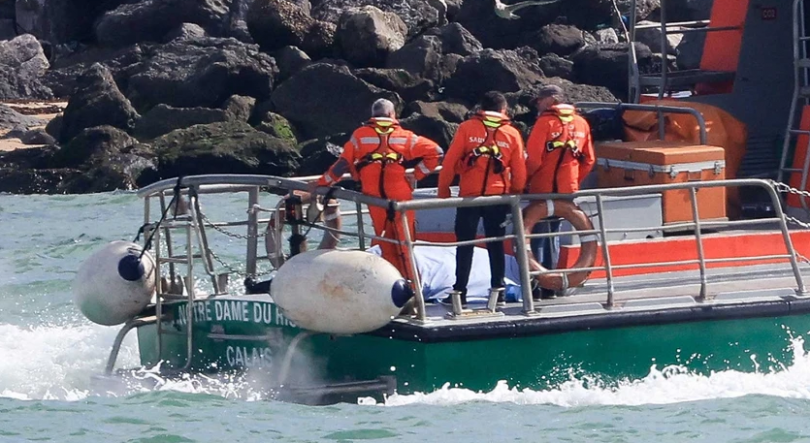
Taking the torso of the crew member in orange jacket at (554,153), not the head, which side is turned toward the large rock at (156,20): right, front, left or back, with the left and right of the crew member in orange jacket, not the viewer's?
front

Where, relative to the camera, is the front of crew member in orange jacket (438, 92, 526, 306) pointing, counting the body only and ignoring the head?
away from the camera

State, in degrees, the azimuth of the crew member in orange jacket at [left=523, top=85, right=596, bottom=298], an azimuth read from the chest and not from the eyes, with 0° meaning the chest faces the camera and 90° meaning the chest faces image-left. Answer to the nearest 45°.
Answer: approximately 135°

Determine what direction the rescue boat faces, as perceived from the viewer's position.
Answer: facing away from the viewer and to the right of the viewer

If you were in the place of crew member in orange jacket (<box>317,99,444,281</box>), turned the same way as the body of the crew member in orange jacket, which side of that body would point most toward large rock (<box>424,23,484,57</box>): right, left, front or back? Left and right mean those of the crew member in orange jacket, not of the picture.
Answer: front

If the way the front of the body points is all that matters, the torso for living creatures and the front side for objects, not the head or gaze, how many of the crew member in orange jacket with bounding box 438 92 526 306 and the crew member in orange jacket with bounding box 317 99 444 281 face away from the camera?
2

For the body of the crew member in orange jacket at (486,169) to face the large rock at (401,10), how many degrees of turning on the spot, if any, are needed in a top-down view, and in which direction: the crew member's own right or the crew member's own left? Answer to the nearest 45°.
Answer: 0° — they already face it

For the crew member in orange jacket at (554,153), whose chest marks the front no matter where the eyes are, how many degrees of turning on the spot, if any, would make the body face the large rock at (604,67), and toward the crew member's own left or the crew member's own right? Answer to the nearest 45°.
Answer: approximately 45° to the crew member's own right

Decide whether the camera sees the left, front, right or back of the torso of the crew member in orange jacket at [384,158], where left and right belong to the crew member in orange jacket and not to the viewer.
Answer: back

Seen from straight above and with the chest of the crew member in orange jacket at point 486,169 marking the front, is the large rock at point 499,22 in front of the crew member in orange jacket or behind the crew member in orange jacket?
in front

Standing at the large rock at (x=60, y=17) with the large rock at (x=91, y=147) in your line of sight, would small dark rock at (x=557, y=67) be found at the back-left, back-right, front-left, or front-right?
front-left
